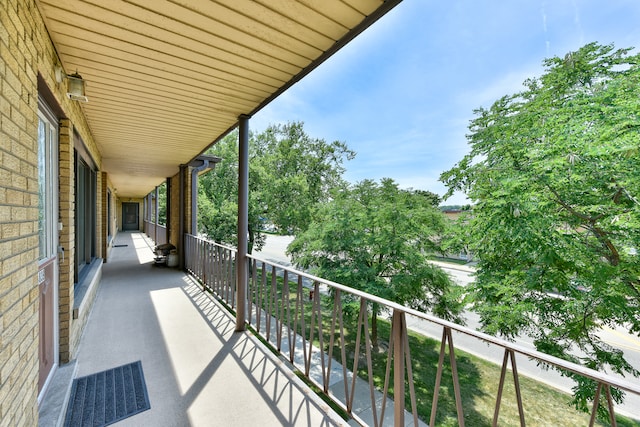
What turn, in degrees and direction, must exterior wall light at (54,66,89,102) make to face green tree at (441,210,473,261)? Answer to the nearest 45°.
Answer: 0° — it already faces it

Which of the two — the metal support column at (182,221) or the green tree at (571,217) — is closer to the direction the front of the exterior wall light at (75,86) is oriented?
the green tree

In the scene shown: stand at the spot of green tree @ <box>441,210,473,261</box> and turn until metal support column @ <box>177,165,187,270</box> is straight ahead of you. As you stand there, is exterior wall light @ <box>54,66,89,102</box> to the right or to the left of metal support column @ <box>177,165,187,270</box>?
left

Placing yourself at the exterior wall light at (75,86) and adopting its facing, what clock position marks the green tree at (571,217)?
The green tree is roughly at 1 o'clock from the exterior wall light.

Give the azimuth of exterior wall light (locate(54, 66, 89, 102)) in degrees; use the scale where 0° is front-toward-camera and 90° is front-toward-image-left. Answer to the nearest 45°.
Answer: approximately 270°
